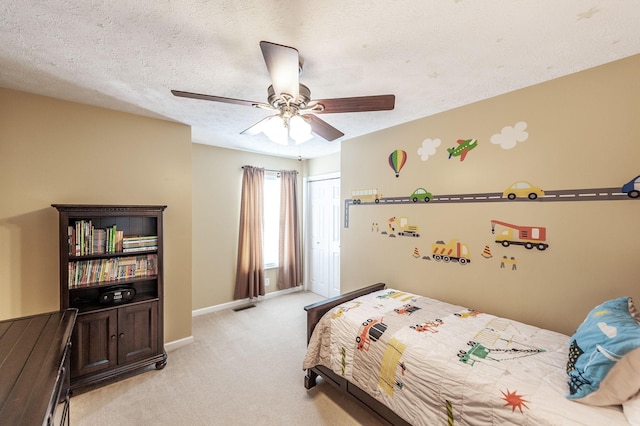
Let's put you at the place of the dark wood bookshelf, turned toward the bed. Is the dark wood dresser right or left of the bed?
right

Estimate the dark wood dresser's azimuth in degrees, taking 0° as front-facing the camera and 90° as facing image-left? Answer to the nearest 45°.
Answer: approximately 270°

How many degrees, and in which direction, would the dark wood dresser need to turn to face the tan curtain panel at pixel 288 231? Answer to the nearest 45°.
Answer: approximately 45° to its left

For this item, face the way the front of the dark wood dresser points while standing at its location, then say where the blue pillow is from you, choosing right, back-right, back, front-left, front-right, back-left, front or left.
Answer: front-right

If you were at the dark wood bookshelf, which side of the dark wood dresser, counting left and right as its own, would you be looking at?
left

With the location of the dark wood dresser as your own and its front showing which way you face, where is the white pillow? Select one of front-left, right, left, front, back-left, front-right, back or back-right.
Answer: front-right

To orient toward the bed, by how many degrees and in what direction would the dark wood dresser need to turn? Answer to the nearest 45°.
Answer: approximately 45° to its right
